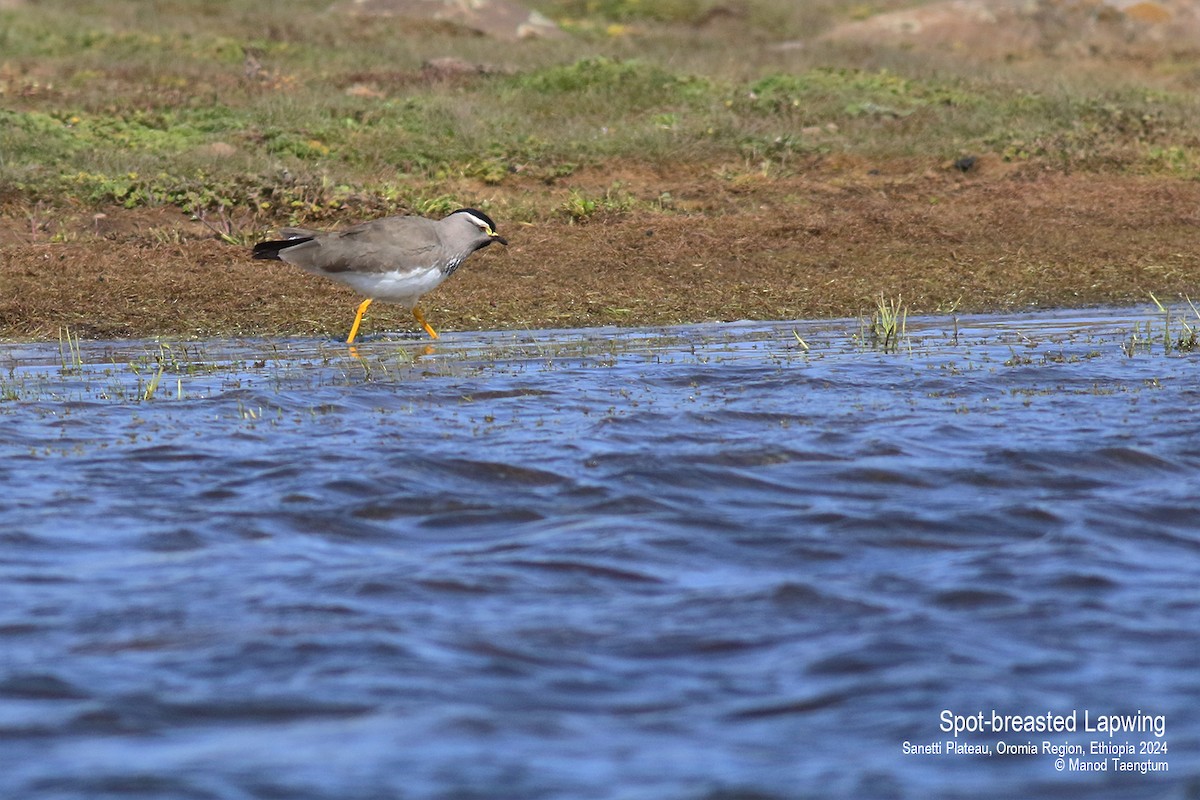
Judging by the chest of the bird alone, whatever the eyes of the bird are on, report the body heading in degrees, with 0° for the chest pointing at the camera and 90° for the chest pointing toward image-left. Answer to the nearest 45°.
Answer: approximately 270°
